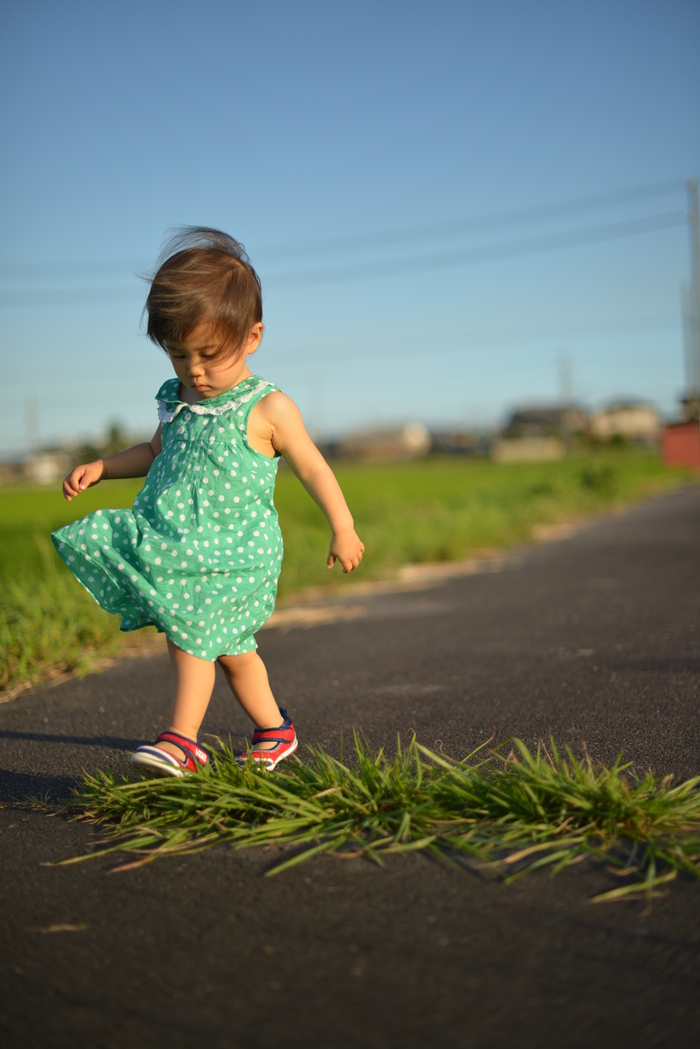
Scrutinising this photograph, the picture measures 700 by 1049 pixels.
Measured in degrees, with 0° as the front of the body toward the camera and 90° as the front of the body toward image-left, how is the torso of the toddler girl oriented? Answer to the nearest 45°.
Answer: approximately 45°
